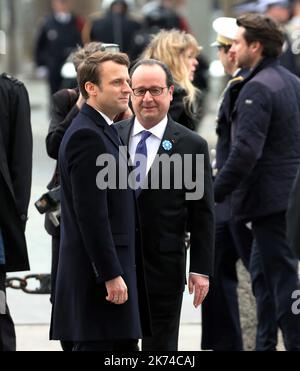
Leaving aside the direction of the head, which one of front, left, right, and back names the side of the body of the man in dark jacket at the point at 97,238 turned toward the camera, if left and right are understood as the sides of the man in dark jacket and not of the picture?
right

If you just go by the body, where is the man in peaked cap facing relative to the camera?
to the viewer's left

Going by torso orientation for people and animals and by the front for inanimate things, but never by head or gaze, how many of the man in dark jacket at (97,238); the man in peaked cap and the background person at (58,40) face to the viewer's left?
1

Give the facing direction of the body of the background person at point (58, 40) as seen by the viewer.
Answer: toward the camera

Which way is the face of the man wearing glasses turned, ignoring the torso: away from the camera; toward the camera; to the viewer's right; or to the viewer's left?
toward the camera

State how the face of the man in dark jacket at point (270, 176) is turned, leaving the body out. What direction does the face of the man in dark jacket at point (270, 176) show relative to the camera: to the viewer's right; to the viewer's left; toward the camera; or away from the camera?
to the viewer's left

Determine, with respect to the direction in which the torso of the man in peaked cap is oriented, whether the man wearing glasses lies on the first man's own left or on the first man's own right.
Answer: on the first man's own left

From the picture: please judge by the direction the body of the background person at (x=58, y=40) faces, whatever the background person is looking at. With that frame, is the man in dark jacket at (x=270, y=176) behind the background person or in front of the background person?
in front

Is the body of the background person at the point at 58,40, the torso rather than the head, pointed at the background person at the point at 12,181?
yes
